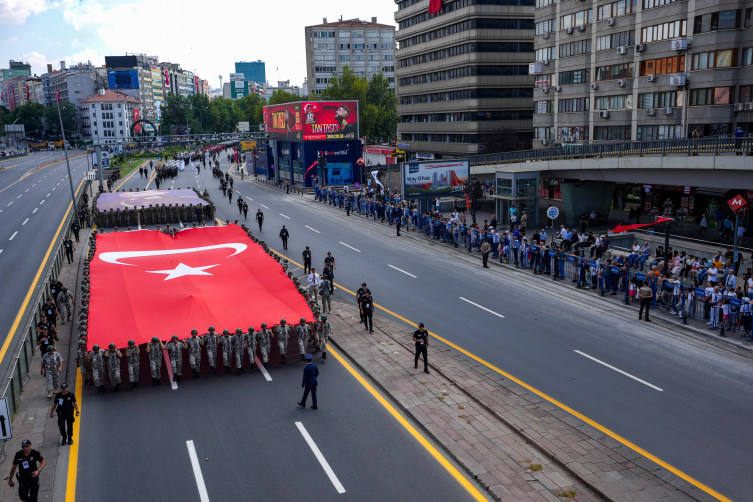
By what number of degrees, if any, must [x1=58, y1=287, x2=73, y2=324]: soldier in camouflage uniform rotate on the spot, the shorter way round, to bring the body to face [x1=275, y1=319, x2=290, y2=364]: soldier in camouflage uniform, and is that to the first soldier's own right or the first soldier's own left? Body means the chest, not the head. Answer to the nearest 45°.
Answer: approximately 45° to the first soldier's own left

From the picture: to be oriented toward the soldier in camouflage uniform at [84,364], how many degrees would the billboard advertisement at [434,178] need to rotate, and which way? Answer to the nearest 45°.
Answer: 0° — it already faces them

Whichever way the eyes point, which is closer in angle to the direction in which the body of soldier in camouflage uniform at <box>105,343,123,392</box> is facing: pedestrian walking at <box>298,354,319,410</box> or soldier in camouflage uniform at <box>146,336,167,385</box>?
the pedestrian walking

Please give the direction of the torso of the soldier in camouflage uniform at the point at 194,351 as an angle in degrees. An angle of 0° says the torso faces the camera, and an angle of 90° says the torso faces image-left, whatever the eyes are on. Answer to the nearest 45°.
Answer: approximately 0°

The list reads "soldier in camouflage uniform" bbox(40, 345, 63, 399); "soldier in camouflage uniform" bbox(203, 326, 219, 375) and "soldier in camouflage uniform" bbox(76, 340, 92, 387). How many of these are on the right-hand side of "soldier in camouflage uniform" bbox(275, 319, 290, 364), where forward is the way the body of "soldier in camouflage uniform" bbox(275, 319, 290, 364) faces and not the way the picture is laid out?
3

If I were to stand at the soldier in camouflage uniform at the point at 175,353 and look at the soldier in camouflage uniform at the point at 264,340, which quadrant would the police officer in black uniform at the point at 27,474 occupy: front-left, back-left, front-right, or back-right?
back-right

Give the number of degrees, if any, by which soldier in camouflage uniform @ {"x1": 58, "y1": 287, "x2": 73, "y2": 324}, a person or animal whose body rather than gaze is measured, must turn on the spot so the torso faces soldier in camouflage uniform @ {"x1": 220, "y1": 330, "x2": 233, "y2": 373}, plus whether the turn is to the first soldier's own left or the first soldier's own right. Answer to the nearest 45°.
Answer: approximately 45° to the first soldier's own left

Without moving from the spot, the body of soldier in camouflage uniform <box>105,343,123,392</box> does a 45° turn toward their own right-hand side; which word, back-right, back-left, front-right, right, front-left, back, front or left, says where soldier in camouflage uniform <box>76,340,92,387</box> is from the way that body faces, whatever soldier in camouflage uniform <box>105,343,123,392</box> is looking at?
right

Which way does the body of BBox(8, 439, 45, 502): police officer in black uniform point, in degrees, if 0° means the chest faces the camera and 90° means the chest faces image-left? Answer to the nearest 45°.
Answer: approximately 0°

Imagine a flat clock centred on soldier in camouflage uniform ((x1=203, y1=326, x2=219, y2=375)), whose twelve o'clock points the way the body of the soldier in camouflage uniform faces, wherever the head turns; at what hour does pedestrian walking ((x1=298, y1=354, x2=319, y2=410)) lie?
The pedestrian walking is roughly at 11 o'clock from the soldier in camouflage uniform.
